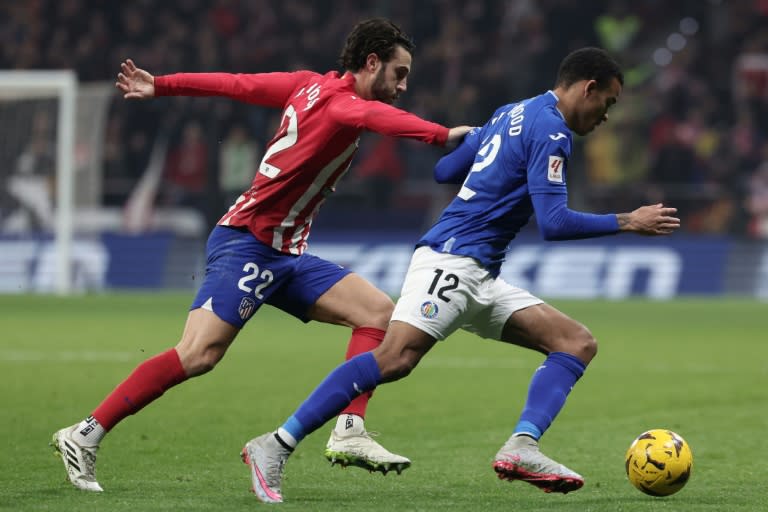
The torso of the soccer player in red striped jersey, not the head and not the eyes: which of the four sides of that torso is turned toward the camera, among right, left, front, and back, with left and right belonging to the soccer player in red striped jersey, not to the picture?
right

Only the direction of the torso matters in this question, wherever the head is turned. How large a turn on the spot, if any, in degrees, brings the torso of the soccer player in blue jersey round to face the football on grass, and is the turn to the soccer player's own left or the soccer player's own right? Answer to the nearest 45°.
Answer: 0° — they already face it

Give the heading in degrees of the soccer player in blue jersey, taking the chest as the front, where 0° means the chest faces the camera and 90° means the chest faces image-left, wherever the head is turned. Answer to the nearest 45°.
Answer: approximately 270°

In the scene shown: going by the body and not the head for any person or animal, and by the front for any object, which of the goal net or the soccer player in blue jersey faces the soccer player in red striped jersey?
the goal net

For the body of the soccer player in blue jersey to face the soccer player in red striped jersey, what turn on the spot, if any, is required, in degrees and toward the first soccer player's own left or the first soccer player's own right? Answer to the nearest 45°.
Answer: approximately 180°

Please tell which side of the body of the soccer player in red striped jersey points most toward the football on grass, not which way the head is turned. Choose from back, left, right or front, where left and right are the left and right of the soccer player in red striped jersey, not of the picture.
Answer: front

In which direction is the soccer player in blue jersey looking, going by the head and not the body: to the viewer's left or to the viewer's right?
to the viewer's right

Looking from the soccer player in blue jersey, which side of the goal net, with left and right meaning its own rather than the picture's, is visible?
front

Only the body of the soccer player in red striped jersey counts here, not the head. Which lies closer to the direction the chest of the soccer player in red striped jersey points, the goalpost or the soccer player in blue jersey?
the soccer player in blue jersey
